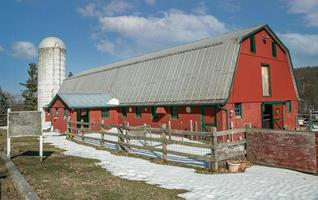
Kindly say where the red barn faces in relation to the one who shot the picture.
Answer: facing the viewer and to the right of the viewer

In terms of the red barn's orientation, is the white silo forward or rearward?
rearward
